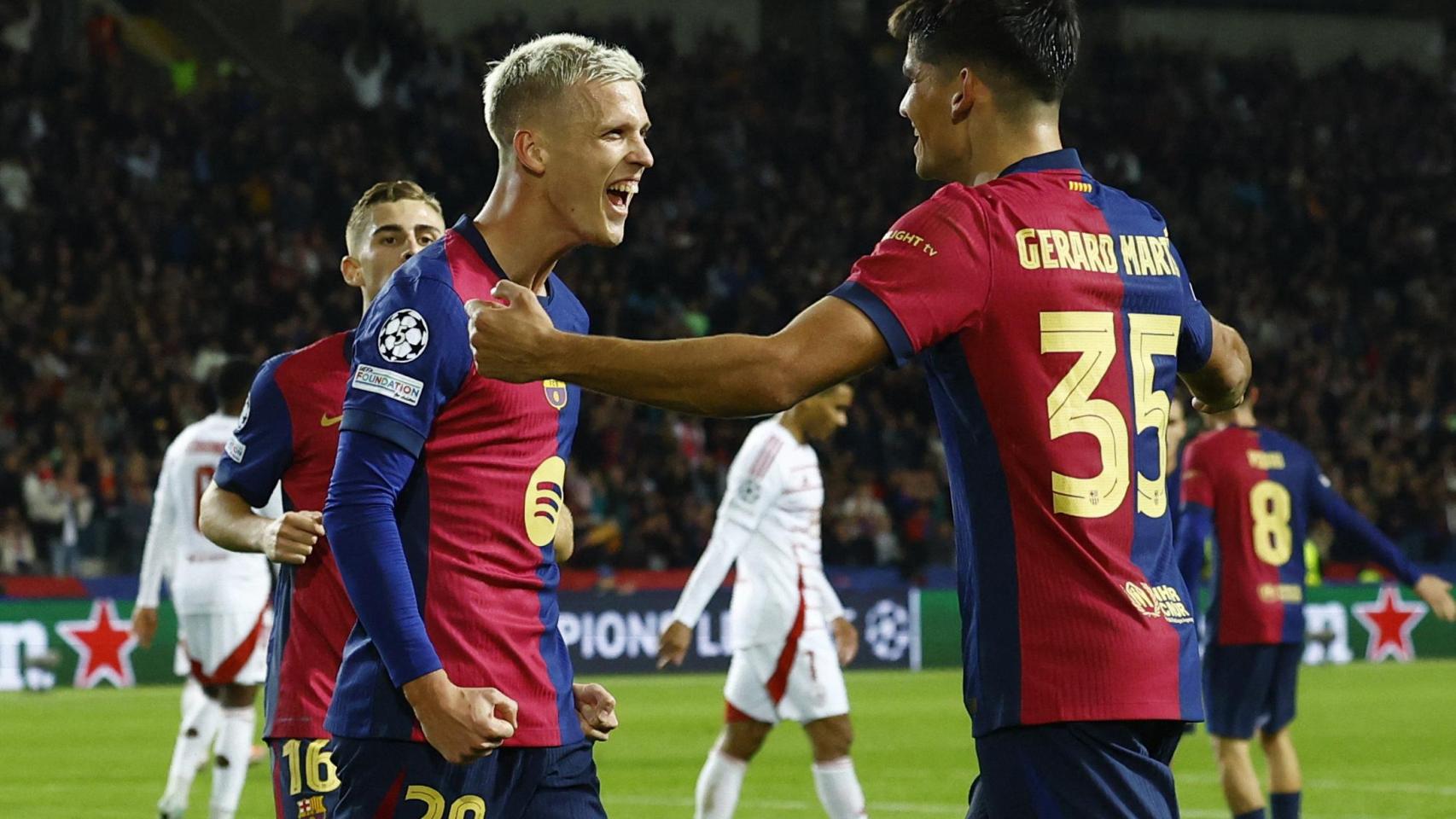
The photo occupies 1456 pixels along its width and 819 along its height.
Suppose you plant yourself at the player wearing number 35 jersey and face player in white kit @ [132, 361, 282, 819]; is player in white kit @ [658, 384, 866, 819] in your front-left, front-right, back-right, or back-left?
front-right

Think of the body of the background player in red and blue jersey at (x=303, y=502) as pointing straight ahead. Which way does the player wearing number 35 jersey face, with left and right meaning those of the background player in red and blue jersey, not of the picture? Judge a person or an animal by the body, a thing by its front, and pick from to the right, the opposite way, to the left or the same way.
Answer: the opposite way

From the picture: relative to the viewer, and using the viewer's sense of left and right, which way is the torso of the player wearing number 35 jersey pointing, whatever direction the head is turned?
facing away from the viewer and to the left of the viewer

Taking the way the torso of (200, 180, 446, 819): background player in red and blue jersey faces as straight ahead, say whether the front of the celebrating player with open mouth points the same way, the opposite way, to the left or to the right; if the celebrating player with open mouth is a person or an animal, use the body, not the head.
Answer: the same way

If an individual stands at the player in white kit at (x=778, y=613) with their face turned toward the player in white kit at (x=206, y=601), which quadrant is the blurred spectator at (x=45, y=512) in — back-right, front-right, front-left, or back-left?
front-right

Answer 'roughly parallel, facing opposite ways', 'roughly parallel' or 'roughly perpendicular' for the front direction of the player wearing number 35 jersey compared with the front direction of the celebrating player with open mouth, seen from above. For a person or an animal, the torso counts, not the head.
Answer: roughly parallel, facing opposite ways

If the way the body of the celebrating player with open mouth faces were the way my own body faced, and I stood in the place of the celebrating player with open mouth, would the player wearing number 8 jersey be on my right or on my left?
on my left

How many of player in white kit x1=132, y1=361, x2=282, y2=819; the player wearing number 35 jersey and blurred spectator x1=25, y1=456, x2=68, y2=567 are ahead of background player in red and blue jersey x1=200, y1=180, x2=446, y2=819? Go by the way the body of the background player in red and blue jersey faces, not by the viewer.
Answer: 1

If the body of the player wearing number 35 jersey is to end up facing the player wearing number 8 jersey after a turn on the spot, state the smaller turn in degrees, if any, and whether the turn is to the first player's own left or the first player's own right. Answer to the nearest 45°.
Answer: approximately 45° to the first player's own right

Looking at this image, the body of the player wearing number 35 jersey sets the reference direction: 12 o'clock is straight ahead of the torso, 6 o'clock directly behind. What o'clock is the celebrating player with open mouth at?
The celebrating player with open mouth is roughly at 11 o'clock from the player wearing number 35 jersey.

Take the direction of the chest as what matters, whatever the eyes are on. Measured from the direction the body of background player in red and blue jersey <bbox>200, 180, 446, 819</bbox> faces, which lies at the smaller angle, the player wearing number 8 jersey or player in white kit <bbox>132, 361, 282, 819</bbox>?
the player wearing number 8 jersey

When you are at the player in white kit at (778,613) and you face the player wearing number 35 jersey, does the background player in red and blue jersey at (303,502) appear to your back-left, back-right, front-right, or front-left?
front-right

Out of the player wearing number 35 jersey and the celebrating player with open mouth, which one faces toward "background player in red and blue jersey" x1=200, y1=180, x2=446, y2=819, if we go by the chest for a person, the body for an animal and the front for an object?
the player wearing number 35 jersey

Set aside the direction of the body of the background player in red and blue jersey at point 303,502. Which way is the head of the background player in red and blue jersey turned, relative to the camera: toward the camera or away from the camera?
toward the camera
